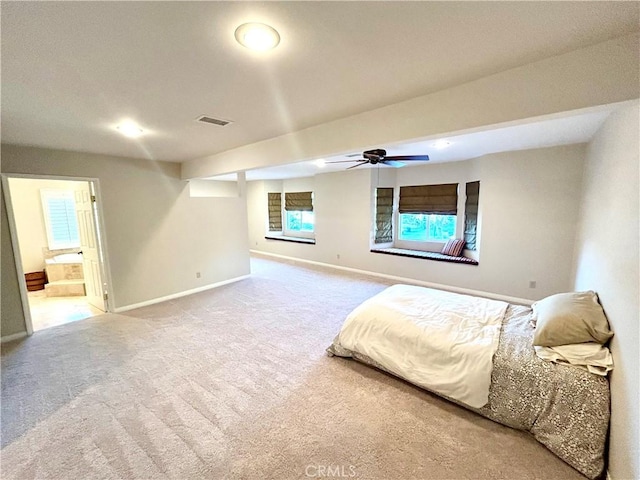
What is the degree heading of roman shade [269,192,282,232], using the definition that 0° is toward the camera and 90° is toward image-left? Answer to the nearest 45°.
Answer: approximately 0°

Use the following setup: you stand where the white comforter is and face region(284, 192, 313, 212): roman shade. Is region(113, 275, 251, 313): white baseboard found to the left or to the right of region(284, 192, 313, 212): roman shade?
left

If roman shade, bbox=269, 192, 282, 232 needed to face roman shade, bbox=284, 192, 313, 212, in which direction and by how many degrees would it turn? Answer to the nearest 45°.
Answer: approximately 45° to its left

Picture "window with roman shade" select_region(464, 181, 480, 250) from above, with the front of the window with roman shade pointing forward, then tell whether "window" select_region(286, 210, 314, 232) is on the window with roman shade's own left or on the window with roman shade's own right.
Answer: on the window with roman shade's own right

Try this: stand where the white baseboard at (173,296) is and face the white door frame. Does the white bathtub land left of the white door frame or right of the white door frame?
right

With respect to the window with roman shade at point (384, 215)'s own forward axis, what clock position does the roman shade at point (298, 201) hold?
The roman shade is roughly at 4 o'clock from the window with roman shade.

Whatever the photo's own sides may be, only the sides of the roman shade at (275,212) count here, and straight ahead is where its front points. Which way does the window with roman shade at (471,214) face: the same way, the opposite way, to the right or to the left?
to the right
